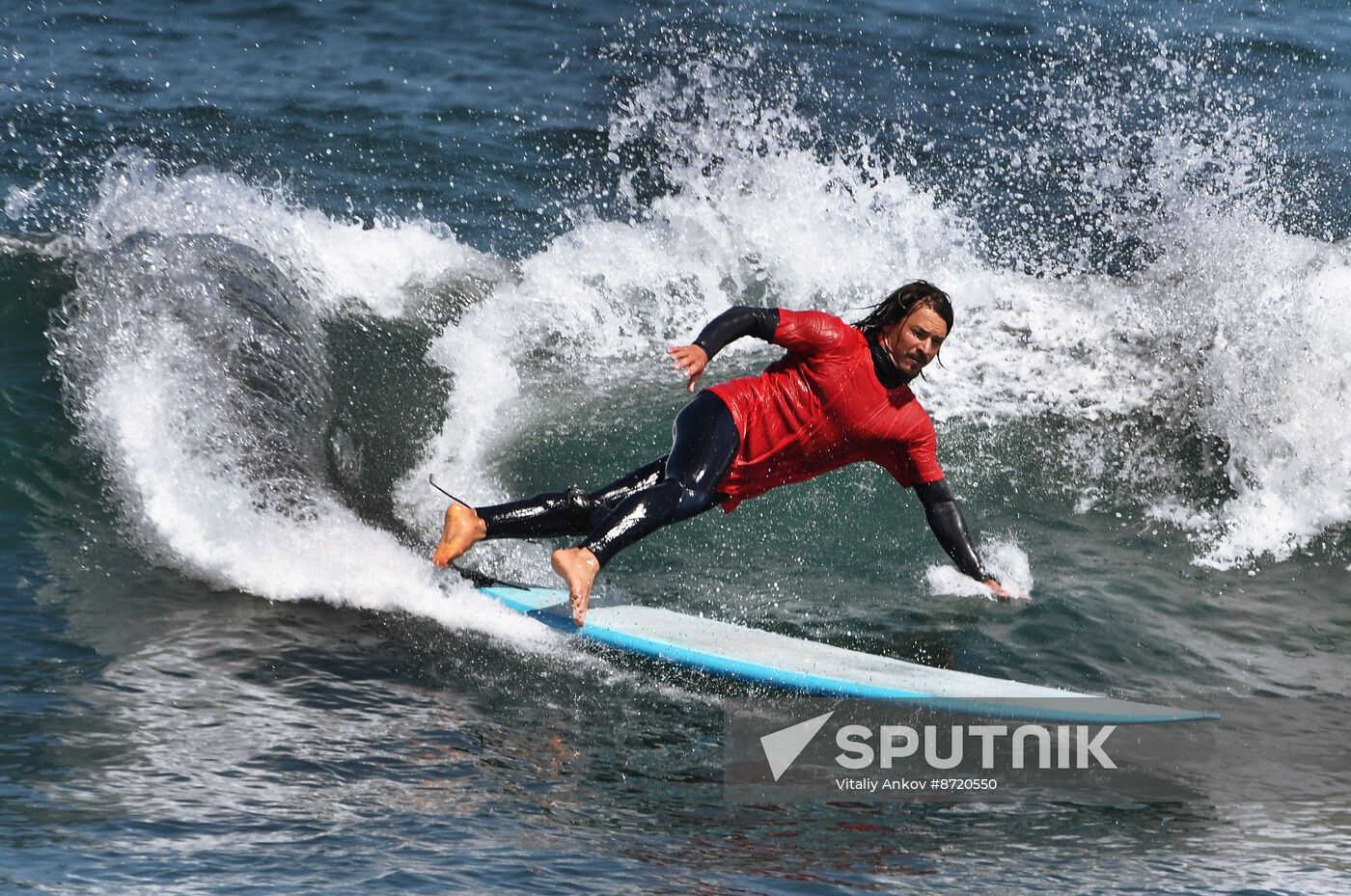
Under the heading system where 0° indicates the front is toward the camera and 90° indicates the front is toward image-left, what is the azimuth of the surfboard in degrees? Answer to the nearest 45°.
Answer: approximately 270°
